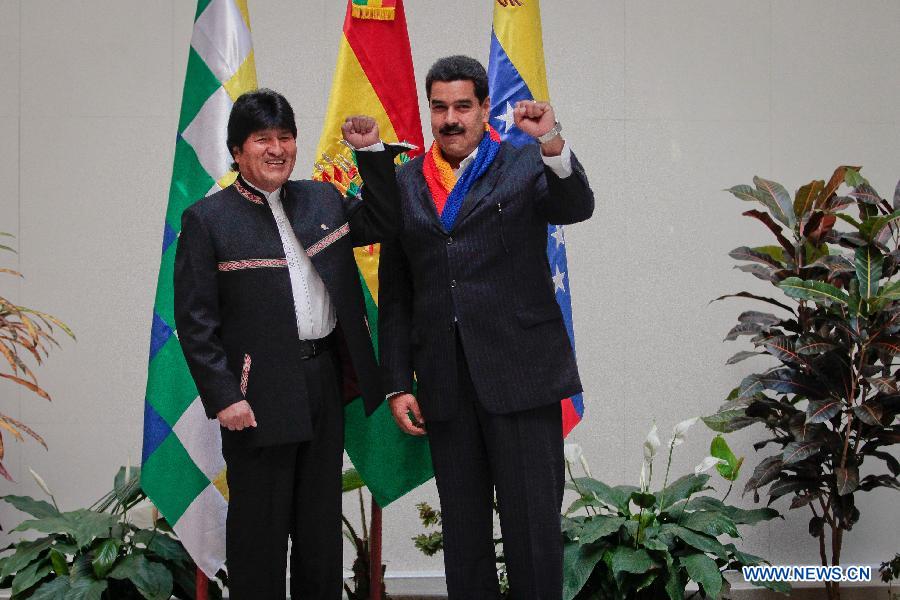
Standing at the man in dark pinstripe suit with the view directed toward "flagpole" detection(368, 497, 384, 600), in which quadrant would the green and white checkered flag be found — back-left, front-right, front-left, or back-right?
front-left

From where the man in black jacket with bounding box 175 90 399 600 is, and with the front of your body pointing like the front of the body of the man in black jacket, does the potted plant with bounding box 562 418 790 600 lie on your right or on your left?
on your left

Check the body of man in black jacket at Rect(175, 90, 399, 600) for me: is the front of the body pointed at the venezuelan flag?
no

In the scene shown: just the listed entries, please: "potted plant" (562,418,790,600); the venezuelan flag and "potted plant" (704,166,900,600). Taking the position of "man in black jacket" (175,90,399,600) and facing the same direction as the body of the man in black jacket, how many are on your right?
0

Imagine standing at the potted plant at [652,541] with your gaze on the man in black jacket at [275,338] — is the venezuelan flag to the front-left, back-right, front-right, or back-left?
front-right

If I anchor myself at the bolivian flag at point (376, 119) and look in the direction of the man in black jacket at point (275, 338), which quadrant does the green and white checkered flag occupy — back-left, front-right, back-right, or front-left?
front-right

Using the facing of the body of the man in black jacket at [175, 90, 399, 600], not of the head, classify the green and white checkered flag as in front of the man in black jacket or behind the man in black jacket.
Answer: behind

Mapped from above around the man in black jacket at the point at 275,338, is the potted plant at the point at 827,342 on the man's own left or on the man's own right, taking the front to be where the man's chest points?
on the man's own left

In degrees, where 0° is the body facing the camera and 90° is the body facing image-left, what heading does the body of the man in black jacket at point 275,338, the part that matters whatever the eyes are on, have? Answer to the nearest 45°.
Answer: approximately 315°
